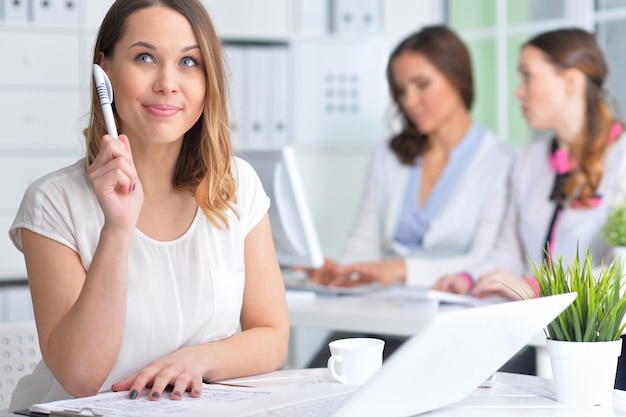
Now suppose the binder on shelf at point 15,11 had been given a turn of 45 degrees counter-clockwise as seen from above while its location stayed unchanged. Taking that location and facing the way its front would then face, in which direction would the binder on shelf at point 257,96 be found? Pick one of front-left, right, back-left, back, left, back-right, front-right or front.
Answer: front-left

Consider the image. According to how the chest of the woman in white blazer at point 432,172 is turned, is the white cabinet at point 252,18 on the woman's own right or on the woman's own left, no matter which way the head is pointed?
on the woman's own right

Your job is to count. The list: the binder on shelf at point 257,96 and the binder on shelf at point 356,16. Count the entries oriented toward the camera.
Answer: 2

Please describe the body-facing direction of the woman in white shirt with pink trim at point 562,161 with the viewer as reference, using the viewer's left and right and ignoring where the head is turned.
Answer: facing the viewer and to the left of the viewer

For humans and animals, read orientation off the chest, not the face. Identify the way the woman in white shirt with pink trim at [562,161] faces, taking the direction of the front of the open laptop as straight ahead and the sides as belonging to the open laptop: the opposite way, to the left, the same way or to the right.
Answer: to the left

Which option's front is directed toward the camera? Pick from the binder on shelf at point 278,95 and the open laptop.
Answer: the binder on shelf

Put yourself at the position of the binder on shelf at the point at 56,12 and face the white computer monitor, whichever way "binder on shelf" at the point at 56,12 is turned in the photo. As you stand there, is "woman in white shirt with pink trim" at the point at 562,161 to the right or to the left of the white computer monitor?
left

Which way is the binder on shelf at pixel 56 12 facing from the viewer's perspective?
toward the camera

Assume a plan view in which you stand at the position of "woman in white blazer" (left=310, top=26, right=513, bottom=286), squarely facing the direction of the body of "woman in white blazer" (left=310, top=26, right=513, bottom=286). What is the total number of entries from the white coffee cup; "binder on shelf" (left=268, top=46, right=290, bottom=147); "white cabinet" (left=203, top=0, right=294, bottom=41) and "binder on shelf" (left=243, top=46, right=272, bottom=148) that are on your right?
3

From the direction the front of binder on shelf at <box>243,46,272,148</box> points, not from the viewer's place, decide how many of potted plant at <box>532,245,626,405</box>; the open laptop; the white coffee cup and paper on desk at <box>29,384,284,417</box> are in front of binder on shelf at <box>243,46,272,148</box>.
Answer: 4

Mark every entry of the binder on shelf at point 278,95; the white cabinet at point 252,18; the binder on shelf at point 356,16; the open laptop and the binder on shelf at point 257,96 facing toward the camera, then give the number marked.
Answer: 4

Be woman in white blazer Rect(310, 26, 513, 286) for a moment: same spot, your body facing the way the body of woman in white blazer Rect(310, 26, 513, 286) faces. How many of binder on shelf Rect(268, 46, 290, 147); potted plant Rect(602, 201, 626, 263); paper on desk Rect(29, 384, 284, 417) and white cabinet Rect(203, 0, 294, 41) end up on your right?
2

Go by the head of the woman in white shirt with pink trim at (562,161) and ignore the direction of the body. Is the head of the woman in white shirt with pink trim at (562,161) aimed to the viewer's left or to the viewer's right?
to the viewer's left

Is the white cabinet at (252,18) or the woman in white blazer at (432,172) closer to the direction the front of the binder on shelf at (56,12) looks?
the woman in white blazer

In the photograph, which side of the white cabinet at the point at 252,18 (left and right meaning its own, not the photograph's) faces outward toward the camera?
front
